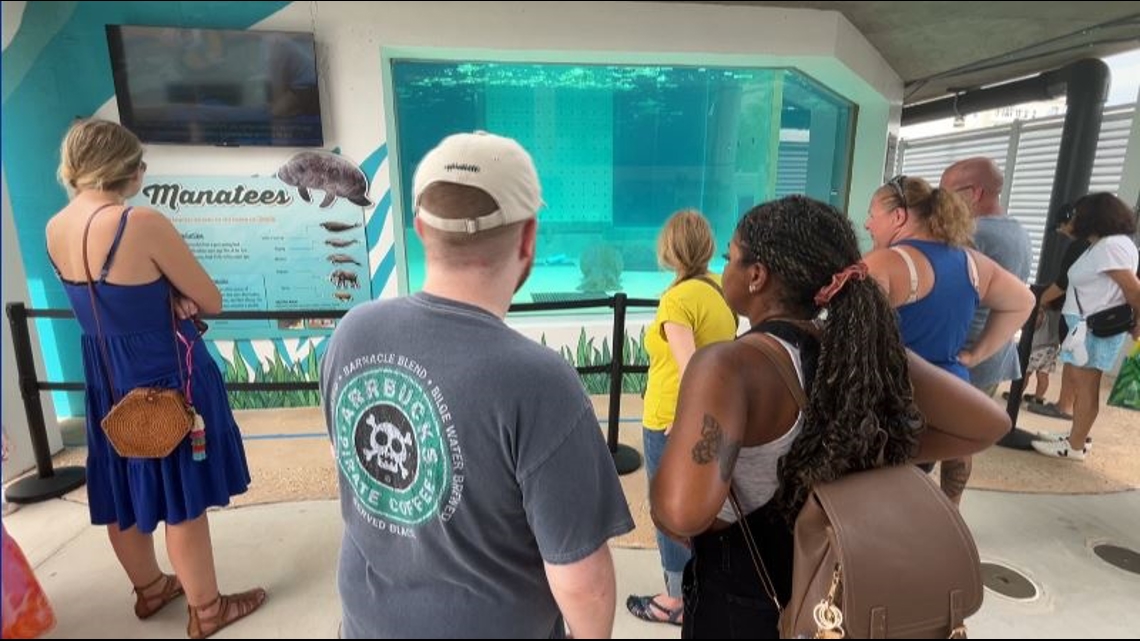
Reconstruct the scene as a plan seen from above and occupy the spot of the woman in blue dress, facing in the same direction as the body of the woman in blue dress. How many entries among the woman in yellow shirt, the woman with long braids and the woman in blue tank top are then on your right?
3

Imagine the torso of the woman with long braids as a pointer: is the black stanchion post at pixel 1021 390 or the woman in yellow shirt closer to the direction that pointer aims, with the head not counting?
the woman in yellow shirt

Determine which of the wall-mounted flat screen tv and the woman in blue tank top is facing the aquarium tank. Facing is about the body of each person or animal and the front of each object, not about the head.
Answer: the woman in blue tank top

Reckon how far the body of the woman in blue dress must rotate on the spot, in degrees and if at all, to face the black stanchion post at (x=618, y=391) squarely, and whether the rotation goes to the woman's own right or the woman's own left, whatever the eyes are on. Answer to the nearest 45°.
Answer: approximately 45° to the woman's own right

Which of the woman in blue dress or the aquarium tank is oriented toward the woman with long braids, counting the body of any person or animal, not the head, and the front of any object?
the aquarium tank

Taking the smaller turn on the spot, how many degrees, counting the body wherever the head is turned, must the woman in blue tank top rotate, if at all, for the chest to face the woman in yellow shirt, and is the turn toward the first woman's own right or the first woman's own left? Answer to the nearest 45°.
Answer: approximately 90° to the first woman's own left

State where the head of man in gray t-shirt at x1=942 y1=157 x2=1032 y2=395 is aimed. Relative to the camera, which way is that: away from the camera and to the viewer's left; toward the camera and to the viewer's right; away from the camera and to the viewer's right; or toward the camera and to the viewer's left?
away from the camera and to the viewer's left

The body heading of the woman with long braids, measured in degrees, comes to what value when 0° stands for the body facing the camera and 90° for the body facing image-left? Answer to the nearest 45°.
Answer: approximately 135°

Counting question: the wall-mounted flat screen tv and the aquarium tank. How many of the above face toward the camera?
2

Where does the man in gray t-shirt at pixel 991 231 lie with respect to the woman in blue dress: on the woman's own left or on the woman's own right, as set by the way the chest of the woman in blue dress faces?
on the woman's own right
